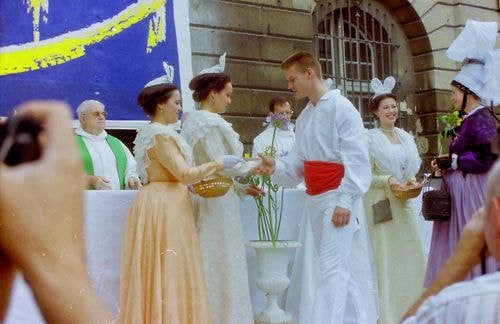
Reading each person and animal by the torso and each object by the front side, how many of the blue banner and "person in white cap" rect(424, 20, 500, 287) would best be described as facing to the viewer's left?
1

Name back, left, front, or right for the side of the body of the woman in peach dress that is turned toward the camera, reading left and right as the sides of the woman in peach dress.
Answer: right

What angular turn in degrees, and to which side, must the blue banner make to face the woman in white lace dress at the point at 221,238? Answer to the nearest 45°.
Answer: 0° — it already faces them

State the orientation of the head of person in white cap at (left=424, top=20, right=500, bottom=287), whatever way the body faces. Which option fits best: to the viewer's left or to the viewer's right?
to the viewer's left

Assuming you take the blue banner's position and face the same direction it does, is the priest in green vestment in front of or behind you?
in front

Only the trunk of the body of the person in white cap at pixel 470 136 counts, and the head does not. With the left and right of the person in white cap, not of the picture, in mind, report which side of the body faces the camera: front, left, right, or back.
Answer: left

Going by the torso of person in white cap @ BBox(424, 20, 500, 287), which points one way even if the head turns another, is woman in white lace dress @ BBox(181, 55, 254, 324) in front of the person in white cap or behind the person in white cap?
in front

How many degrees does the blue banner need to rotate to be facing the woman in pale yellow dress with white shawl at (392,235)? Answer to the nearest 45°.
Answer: approximately 45° to its left

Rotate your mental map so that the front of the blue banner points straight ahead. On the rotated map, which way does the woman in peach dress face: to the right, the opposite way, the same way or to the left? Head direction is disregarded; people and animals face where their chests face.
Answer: to the left

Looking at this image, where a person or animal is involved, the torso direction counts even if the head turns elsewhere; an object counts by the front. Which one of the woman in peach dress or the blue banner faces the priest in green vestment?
the blue banner

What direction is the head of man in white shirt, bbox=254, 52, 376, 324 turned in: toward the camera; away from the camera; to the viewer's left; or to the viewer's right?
to the viewer's left

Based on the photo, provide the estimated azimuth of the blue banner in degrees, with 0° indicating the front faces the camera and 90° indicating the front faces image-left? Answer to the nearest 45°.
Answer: approximately 0°

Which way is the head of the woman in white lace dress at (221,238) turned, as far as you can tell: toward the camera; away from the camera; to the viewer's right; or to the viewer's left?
to the viewer's right
